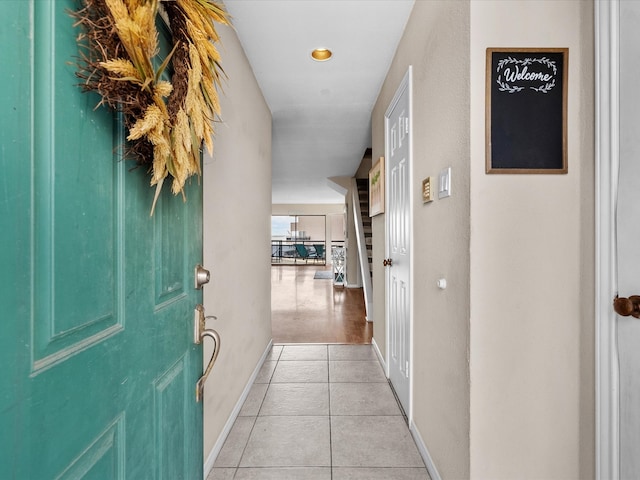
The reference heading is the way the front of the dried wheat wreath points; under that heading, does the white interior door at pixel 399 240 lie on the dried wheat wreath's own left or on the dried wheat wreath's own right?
on the dried wheat wreath's own left

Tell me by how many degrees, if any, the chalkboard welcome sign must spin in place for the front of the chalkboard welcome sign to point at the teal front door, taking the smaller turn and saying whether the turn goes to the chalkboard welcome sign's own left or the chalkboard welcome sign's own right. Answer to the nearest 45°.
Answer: approximately 45° to the chalkboard welcome sign's own right

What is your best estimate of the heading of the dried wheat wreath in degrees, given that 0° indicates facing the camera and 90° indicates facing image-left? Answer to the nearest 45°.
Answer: approximately 315°

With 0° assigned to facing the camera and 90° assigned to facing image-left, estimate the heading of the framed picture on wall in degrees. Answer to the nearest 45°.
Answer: approximately 90°

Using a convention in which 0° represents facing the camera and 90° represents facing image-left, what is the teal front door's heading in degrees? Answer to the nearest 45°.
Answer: approximately 315°

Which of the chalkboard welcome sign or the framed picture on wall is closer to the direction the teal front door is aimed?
the chalkboard welcome sign

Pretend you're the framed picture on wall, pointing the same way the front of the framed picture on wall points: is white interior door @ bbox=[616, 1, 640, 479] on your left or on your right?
on your left

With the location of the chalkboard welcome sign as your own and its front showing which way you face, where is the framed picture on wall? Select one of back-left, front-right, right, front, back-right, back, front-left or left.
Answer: back-right

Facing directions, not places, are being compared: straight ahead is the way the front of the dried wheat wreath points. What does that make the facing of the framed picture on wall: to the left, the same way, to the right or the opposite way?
the opposite way

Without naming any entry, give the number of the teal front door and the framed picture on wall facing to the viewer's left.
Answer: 1
